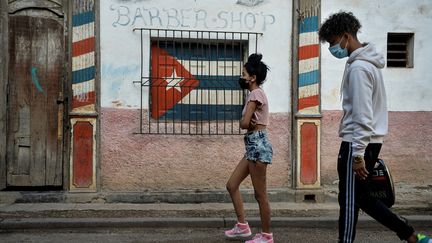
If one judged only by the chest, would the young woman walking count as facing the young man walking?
no

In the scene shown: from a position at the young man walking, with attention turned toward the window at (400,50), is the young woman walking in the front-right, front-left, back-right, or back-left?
front-left

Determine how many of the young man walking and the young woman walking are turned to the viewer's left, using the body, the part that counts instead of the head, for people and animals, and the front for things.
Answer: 2

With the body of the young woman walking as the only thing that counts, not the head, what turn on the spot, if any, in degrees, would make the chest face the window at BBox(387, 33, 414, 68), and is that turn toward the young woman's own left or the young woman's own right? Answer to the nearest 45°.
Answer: approximately 135° to the young woman's own right

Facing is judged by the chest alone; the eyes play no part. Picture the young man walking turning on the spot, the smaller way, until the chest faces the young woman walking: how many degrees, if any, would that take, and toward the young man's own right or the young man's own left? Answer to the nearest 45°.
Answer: approximately 45° to the young man's own right

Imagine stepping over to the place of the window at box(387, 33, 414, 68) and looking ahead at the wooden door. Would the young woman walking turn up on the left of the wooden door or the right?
left

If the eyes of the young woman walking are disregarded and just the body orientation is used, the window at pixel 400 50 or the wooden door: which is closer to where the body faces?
the wooden door

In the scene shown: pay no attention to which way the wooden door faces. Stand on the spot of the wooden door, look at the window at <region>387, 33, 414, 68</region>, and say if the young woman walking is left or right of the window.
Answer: right

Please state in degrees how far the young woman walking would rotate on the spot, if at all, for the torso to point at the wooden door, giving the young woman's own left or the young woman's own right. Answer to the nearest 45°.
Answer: approximately 45° to the young woman's own right

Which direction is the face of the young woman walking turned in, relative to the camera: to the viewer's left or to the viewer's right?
to the viewer's left

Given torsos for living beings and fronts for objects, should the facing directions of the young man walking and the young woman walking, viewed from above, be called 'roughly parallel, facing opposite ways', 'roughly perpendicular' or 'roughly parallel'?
roughly parallel

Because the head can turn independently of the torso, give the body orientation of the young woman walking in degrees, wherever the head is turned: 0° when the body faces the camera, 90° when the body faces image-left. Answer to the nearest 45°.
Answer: approximately 90°

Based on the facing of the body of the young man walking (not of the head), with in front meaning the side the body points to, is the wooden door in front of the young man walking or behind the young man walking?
in front

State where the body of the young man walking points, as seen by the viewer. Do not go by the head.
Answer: to the viewer's left

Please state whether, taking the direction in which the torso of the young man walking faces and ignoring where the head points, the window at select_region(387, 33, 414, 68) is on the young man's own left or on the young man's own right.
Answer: on the young man's own right
